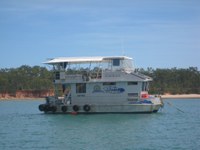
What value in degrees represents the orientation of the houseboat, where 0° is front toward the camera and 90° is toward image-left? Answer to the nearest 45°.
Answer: approximately 270°
